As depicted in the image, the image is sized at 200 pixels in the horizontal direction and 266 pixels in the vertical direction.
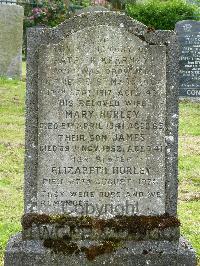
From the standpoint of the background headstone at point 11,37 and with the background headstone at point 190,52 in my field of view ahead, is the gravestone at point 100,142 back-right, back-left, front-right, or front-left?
front-right

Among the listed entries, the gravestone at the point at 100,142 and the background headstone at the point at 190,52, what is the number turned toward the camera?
2

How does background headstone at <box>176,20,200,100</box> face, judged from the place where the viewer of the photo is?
facing the viewer

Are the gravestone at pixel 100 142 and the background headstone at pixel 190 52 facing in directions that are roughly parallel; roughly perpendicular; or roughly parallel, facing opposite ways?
roughly parallel

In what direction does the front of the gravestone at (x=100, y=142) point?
toward the camera

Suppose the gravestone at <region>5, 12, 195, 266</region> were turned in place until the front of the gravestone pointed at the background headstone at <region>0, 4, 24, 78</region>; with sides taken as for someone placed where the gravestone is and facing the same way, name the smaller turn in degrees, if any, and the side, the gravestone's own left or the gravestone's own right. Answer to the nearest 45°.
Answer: approximately 180°

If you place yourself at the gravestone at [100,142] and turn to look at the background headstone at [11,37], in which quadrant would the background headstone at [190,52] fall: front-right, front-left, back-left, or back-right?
front-right

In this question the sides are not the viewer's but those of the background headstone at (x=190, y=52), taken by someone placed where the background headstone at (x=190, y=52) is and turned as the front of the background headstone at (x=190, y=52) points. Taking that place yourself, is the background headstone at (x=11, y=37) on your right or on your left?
on your right

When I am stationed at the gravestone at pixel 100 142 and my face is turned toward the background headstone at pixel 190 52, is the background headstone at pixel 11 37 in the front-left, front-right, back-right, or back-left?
front-left

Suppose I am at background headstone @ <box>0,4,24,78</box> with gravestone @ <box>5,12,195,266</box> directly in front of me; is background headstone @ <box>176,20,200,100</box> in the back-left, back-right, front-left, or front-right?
front-left

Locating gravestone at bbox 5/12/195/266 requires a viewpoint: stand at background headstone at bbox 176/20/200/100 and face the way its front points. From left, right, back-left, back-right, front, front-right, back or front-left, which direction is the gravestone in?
front
